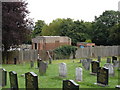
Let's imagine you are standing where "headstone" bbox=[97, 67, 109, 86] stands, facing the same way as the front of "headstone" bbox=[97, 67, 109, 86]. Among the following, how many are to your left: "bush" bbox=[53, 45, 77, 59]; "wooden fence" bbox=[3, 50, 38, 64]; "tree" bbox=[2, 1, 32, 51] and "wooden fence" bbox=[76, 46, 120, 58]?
0

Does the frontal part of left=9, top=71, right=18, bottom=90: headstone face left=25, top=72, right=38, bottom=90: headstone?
no

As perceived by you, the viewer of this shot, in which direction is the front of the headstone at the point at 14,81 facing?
facing the viewer and to the left of the viewer

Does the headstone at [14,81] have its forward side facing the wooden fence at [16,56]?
no

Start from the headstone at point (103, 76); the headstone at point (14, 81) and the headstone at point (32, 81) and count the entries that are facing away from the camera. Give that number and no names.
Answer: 0

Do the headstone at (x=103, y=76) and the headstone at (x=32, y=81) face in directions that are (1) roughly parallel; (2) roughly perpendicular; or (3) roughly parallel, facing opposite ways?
roughly parallel

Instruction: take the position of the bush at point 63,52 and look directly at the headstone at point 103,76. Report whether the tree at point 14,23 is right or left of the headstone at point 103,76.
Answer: right

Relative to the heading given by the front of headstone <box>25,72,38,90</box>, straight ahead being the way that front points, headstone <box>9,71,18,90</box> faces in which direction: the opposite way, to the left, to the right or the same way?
the same way

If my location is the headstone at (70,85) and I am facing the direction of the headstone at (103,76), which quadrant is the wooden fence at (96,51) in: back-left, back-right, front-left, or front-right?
front-left

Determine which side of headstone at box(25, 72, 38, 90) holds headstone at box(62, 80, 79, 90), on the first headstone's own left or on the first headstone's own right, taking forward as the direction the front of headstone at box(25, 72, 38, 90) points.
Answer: on the first headstone's own left

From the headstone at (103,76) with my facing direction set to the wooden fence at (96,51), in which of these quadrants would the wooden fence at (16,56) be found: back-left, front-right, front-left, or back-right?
front-left

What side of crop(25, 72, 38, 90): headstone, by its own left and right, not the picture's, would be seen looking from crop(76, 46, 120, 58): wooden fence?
back

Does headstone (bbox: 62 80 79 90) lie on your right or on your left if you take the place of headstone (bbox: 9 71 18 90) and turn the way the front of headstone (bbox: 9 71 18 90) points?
on your left

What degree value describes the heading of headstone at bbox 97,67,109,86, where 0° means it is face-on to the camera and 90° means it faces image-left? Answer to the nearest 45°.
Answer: approximately 45°

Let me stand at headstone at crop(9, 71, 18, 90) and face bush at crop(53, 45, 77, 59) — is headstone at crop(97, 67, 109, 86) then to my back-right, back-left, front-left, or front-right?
front-right

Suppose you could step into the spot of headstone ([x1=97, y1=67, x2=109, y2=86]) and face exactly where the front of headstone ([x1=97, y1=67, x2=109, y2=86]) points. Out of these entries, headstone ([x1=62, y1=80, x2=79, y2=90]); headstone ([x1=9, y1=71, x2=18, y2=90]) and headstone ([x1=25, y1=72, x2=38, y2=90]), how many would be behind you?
0

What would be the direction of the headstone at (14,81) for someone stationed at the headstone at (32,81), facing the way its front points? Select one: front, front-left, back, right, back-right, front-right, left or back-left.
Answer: right

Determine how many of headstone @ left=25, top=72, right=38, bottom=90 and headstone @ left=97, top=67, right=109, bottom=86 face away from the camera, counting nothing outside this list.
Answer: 0
